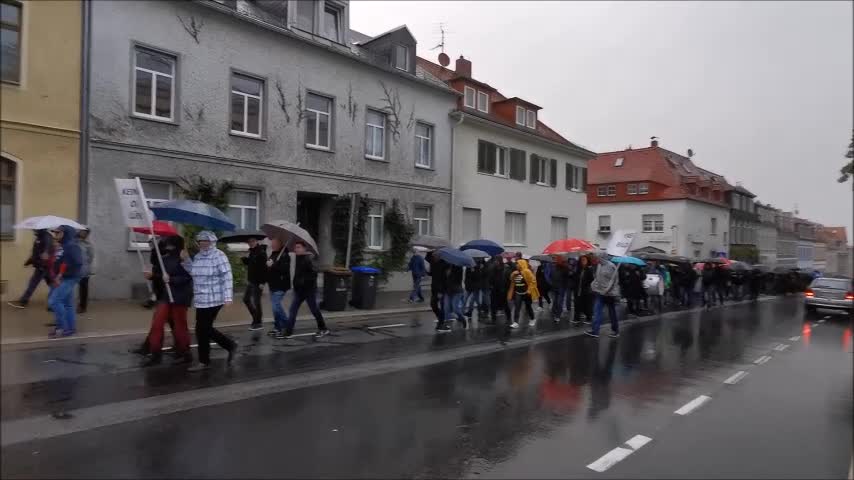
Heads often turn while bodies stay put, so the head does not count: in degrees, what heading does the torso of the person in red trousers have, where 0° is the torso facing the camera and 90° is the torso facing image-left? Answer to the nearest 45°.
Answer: approximately 45°

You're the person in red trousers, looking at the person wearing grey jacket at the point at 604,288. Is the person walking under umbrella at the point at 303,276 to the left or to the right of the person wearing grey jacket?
left

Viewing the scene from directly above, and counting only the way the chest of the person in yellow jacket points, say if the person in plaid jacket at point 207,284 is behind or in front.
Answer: in front

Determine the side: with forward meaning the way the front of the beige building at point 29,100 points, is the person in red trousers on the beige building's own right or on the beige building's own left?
on the beige building's own left

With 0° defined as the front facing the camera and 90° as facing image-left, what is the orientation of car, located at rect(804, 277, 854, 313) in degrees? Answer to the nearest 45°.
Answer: approximately 180°

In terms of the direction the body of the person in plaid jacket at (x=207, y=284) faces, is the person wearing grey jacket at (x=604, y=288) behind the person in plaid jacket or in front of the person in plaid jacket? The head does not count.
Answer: behind

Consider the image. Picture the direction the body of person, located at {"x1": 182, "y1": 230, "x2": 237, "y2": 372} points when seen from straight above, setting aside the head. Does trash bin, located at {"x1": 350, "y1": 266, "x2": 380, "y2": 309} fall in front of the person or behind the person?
behind

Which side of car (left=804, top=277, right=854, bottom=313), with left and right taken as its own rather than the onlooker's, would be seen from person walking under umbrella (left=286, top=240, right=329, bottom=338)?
back

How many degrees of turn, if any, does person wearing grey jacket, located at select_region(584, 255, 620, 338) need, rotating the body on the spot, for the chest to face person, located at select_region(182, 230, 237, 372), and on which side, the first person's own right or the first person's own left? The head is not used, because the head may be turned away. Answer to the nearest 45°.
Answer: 0° — they already face them

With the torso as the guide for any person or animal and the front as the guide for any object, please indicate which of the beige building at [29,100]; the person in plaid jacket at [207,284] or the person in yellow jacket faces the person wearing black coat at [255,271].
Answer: the person in yellow jacket

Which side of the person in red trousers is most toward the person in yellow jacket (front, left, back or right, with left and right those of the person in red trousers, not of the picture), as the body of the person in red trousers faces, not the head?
back

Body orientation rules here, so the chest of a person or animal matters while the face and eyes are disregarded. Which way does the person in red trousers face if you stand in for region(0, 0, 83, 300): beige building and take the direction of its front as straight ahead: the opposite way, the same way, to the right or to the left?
to the right

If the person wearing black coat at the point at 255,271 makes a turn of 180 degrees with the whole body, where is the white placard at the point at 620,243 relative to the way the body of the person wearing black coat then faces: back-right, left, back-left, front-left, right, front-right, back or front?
front-right

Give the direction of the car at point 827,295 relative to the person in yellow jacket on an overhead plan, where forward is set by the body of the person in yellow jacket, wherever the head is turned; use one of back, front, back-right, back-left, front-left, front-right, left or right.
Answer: back

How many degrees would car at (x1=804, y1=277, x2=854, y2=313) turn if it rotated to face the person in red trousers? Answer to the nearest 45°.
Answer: approximately 180°

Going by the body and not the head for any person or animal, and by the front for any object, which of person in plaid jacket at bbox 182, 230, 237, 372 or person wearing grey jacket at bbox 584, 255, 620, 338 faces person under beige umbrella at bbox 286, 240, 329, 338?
the person wearing grey jacket
